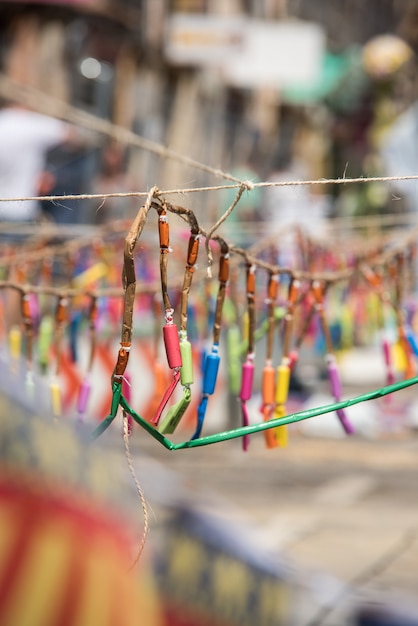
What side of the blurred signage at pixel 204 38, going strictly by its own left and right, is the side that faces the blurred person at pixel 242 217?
front

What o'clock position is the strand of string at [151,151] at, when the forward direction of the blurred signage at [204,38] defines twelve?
The strand of string is roughly at 12 o'clock from the blurred signage.

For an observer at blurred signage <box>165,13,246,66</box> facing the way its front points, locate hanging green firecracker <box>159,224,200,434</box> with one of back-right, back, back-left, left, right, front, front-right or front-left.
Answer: front

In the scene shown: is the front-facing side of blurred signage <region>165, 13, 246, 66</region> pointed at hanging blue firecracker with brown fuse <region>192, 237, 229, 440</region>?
yes

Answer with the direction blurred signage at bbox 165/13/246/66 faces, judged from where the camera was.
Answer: facing the viewer

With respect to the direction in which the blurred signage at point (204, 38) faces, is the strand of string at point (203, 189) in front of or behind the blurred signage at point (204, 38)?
in front

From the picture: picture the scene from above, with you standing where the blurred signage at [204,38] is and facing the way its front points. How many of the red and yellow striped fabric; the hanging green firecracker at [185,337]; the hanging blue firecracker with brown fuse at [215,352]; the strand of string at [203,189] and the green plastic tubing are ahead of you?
5

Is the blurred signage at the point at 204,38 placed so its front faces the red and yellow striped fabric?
yes

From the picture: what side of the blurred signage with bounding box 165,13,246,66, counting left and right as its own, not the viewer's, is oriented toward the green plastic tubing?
front
